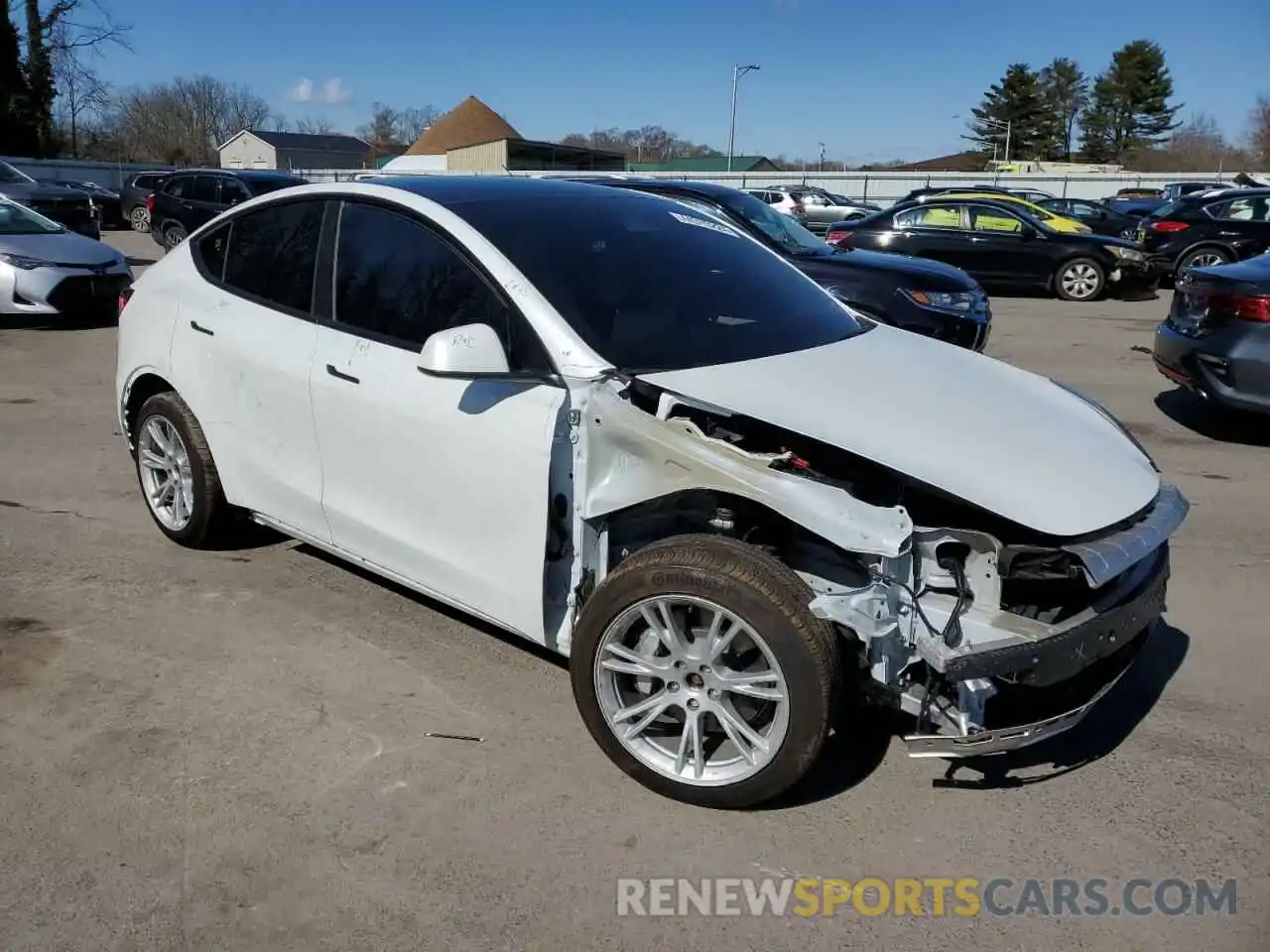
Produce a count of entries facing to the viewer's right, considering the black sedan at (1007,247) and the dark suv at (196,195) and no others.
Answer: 2

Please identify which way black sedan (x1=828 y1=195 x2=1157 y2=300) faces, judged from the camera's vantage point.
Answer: facing to the right of the viewer

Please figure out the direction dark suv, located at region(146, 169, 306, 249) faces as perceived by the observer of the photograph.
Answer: facing to the right of the viewer

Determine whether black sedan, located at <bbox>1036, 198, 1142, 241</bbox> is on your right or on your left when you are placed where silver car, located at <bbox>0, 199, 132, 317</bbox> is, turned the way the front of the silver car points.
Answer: on your left

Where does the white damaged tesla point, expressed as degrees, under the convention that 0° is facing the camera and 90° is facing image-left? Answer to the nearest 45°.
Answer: approximately 315°

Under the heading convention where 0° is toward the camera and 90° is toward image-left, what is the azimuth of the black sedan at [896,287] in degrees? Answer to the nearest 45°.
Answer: approximately 315°

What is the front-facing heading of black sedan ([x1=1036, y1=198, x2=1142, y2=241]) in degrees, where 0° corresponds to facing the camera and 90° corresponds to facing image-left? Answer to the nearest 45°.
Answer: approximately 270°

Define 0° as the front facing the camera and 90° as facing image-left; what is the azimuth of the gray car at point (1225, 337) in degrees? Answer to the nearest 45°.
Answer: approximately 225°
